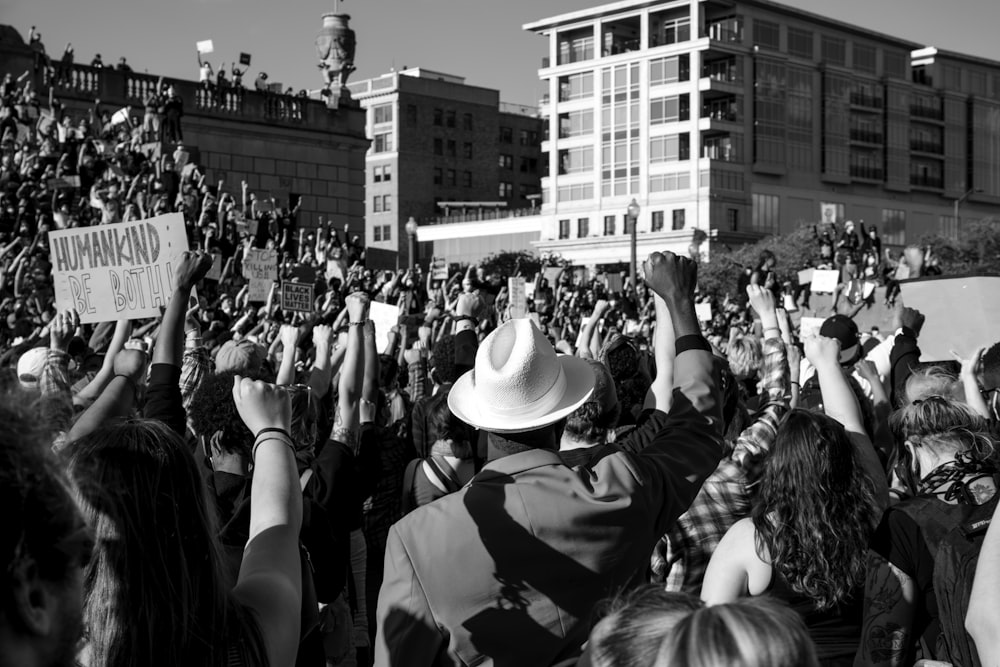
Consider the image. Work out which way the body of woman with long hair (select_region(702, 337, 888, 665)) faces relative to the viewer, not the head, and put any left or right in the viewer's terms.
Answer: facing away from the viewer

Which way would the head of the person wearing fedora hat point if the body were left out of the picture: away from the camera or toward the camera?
away from the camera

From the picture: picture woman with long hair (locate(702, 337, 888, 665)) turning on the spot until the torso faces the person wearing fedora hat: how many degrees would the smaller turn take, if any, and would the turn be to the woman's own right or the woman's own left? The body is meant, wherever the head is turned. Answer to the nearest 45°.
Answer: approximately 135° to the woman's own left

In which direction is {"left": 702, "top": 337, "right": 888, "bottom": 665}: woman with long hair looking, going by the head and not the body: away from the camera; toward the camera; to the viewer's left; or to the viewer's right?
away from the camera
